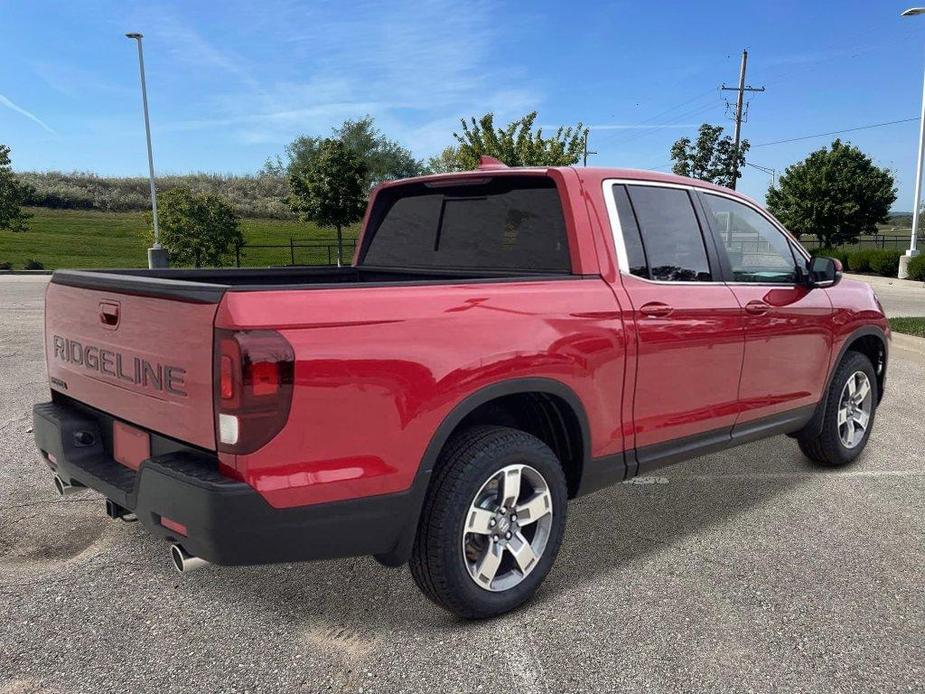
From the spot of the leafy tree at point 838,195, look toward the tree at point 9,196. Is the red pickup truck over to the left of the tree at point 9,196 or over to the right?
left

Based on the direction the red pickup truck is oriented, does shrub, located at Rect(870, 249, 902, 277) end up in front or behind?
in front

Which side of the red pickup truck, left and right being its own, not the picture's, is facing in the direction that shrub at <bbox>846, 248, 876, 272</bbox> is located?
front

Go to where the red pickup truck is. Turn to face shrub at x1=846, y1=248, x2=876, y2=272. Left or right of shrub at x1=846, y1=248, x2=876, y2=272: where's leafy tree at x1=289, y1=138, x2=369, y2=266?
left

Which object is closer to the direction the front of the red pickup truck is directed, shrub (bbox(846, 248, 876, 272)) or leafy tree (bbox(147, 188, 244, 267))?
the shrub

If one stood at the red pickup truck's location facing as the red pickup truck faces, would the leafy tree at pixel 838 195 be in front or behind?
in front

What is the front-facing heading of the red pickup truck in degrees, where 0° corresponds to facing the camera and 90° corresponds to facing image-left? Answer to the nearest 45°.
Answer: approximately 225°

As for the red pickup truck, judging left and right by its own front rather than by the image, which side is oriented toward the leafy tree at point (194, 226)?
left

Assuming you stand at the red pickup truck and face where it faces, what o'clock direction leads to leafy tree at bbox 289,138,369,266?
The leafy tree is roughly at 10 o'clock from the red pickup truck.

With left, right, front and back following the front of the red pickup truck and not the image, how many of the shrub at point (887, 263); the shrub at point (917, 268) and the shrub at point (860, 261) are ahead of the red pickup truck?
3

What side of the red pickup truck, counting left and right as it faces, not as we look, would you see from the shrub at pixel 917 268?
front

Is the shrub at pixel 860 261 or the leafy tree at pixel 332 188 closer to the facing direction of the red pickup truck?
the shrub
